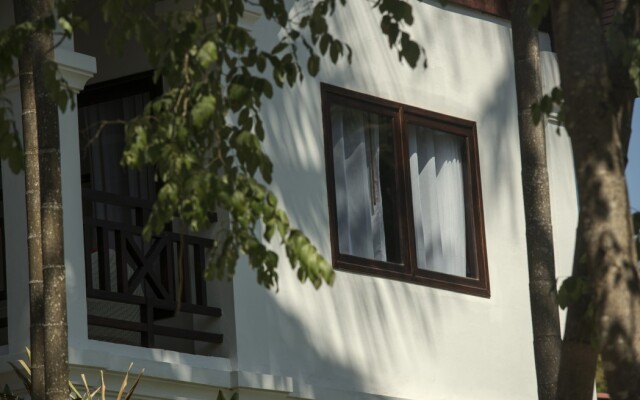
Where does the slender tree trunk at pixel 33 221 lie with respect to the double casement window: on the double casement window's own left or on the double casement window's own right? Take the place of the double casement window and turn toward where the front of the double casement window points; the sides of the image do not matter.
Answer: on the double casement window's own right

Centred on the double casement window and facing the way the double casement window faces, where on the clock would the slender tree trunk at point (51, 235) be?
The slender tree trunk is roughly at 2 o'clock from the double casement window.

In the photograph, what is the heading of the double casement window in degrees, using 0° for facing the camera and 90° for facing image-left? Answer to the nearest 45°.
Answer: approximately 315°

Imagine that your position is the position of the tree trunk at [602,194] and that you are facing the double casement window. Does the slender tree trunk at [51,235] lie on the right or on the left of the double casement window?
left
